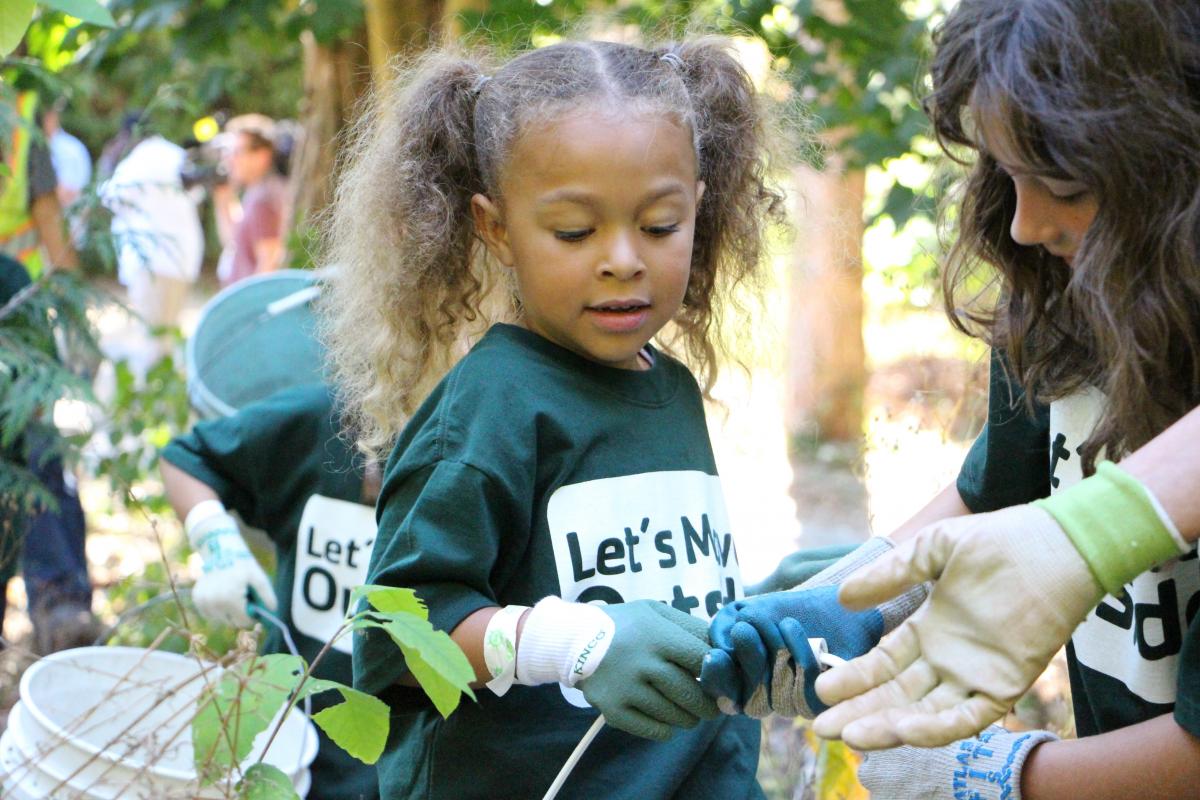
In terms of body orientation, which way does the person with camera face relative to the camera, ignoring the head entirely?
to the viewer's left

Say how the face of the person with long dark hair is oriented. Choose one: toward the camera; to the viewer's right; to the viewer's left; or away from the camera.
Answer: to the viewer's left

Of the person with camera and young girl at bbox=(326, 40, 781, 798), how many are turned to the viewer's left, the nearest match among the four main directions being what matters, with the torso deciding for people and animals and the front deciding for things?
1

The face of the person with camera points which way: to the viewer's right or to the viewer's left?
to the viewer's left

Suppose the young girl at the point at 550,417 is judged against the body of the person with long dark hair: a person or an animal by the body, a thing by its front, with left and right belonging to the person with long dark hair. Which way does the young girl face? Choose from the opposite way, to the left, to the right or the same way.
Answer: to the left

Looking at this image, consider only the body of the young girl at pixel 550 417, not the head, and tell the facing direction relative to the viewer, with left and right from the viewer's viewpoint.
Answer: facing the viewer and to the right of the viewer

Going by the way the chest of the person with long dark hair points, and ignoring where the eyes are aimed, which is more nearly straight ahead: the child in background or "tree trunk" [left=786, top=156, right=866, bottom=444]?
the child in background

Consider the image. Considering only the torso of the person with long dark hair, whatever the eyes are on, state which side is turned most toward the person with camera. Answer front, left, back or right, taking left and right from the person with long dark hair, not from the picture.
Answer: right

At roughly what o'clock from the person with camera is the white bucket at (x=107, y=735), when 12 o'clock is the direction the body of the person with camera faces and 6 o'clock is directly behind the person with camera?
The white bucket is roughly at 9 o'clock from the person with camera.

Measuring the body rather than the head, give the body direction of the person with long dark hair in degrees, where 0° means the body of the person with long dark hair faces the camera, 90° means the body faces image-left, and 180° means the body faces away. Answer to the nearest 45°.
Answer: approximately 45°

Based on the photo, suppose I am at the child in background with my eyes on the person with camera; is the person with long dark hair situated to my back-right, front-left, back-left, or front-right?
back-right

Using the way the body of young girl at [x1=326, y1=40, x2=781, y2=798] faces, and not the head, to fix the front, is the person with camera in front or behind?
behind

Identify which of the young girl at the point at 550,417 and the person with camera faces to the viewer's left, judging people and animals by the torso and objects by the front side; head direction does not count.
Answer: the person with camera

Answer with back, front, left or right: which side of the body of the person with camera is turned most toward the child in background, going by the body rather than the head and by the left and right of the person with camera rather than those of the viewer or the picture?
left
